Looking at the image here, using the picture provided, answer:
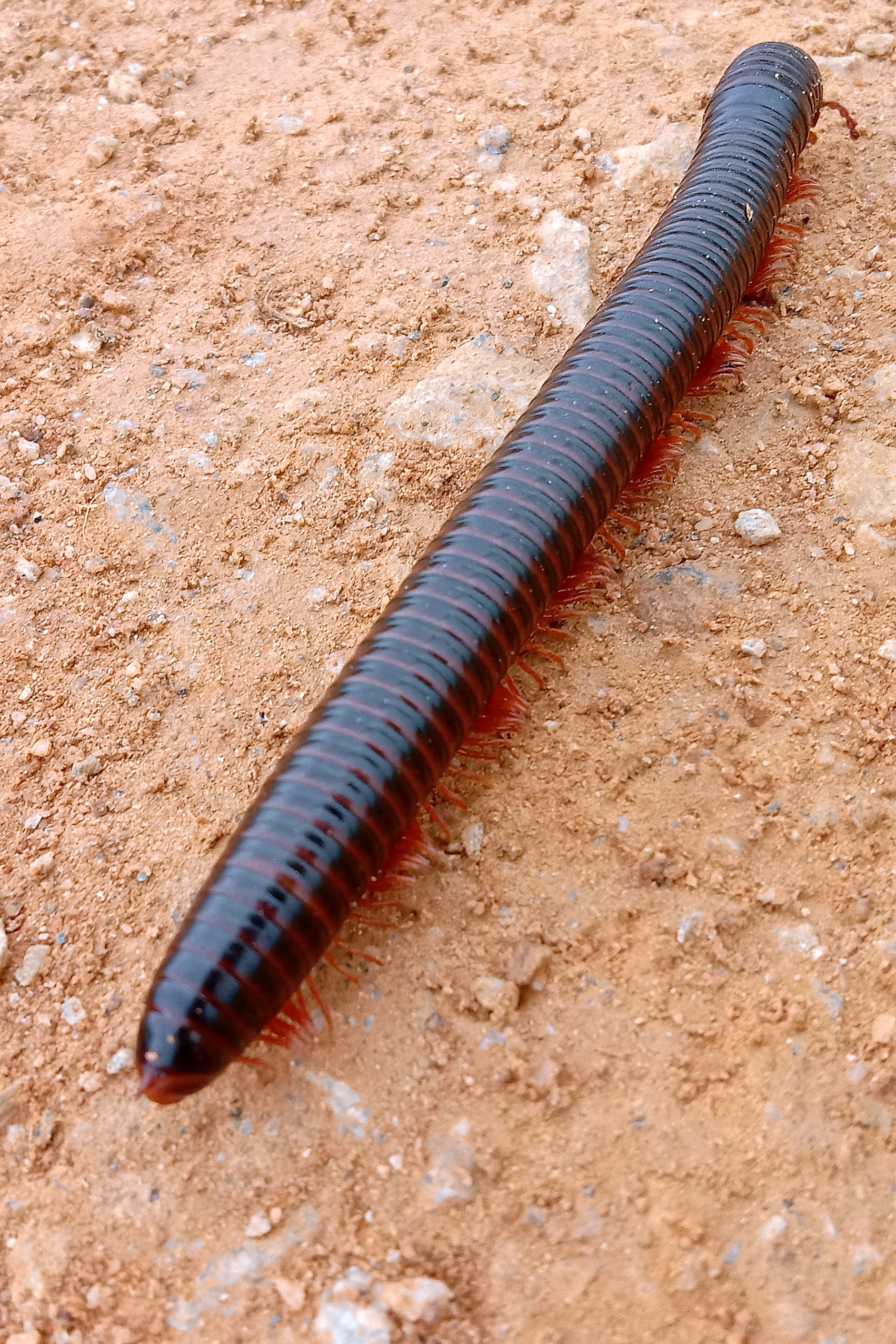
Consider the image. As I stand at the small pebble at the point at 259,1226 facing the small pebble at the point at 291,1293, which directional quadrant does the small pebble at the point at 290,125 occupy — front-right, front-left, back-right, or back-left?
back-left

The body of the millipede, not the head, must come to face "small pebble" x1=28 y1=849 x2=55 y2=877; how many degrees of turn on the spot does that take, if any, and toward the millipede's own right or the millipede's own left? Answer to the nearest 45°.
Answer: approximately 135° to the millipede's own left

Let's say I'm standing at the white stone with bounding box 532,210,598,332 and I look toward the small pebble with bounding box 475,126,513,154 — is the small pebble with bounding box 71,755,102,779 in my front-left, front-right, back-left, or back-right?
back-left

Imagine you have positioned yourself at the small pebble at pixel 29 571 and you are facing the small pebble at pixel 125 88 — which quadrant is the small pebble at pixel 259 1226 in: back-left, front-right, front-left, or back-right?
back-right

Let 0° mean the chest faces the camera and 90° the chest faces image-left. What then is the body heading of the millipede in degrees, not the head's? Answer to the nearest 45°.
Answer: approximately 225°

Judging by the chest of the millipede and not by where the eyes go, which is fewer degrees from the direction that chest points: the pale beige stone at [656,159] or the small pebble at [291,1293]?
the pale beige stone

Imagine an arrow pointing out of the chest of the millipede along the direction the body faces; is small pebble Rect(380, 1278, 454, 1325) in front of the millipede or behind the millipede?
behind

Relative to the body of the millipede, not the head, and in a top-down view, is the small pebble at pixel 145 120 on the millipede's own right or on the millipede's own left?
on the millipede's own left
